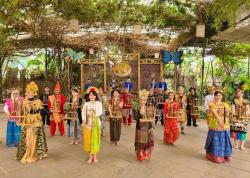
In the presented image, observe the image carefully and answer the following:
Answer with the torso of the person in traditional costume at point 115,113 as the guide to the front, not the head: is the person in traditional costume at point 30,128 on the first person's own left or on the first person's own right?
on the first person's own right

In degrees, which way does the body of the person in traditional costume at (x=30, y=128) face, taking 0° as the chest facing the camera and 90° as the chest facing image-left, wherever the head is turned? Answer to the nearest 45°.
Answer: approximately 0°

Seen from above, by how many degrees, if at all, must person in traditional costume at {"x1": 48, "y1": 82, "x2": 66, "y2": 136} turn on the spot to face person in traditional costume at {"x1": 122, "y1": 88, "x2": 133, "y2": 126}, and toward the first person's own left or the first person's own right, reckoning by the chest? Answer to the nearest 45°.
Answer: approximately 135° to the first person's own left

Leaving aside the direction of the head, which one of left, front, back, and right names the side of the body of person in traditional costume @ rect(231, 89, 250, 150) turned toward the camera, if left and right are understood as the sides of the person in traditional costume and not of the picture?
front

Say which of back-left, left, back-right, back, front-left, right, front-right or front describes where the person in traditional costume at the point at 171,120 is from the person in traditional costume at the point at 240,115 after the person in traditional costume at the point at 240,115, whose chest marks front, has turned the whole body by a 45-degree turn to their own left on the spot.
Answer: back-right

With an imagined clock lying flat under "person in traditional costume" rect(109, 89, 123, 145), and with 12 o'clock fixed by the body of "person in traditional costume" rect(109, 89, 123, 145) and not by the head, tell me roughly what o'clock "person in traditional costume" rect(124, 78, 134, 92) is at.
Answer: "person in traditional costume" rect(124, 78, 134, 92) is roughly at 6 o'clock from "person in traditional costume" rect(109, 89, 123, 145).

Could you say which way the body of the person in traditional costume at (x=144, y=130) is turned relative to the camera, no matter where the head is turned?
toward the camera

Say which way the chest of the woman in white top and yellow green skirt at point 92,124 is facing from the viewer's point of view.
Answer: toward the camera

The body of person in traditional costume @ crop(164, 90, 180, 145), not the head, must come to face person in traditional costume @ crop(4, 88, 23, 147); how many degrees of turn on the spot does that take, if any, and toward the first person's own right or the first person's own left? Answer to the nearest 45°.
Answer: approximately 90° to the first person's own right

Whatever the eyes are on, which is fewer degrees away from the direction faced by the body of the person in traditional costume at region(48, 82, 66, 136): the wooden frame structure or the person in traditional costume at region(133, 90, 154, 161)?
the person in traditional costume

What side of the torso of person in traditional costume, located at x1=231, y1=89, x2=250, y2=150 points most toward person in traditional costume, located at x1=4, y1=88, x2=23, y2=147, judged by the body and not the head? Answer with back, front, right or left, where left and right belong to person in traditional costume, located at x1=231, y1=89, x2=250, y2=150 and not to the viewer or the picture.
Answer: right

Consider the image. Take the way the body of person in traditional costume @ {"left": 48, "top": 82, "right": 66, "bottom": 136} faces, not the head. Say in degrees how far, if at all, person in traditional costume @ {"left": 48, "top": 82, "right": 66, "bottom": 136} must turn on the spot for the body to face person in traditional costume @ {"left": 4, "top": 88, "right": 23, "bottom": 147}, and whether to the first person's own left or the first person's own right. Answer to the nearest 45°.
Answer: approximately 45° to the first person's own right

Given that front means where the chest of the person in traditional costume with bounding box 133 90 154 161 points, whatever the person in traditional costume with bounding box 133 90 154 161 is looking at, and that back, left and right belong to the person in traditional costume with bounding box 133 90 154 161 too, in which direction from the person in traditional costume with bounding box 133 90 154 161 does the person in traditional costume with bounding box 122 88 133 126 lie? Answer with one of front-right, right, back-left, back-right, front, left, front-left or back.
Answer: back

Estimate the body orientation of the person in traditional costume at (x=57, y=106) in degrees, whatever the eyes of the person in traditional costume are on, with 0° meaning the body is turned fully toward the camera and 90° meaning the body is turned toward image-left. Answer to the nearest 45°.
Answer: approximately 0°

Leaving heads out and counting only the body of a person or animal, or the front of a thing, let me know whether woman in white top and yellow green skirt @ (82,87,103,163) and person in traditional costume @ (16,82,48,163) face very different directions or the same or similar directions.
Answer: same or similar directions

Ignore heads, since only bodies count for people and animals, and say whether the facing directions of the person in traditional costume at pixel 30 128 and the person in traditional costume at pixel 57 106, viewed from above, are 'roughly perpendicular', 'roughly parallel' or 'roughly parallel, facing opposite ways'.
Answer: roughly parallel

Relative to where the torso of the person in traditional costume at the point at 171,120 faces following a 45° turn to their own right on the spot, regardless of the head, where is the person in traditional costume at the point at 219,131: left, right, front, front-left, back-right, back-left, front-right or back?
left
